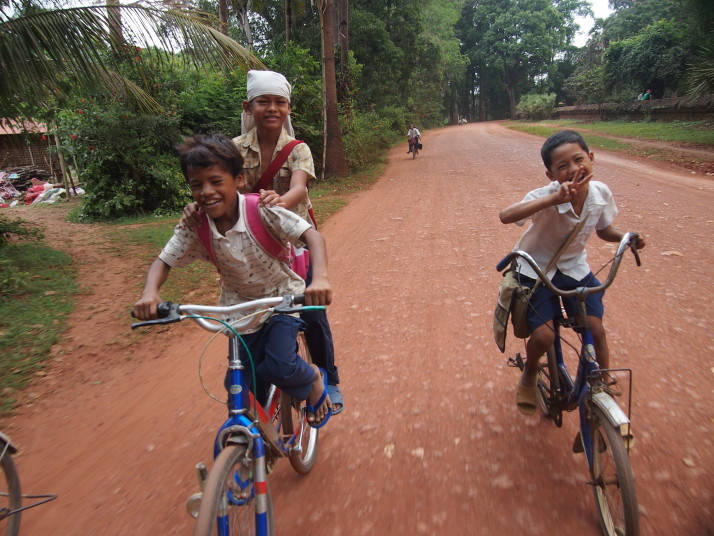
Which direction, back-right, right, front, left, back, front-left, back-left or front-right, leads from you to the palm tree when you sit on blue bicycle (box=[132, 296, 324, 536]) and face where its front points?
back-right

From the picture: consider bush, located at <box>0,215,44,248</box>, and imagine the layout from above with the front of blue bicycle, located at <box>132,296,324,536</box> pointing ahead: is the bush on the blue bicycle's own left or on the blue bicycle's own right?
on the blue bicycle's own right

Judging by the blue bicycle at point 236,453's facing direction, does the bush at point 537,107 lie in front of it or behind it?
behind

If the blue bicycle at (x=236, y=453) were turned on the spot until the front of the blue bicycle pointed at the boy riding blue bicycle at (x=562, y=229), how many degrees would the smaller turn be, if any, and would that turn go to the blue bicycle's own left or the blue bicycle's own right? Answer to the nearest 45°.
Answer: approximately 135° to the blue bicycle's own left

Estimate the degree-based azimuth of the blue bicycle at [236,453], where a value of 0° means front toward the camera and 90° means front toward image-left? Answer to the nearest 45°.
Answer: approximately 45°

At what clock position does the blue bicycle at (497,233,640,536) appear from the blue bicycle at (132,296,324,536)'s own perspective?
the blue bicycle at (497,233,640,536) is roughly at 8 o'clock from the blue bicycle at (132,296,324,536).
